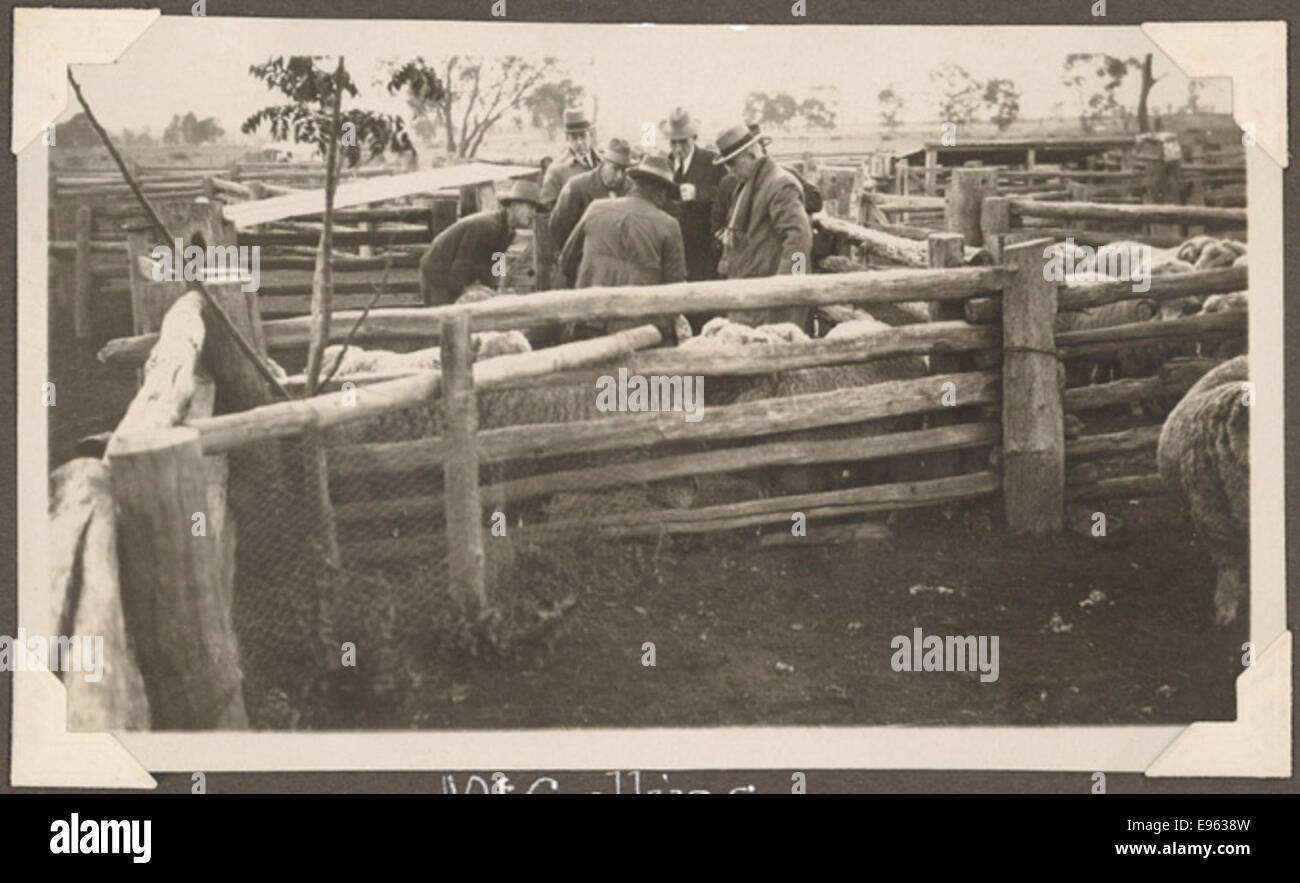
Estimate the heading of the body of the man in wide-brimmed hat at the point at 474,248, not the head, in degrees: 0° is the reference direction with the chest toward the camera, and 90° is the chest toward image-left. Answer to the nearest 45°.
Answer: approximately 270°
